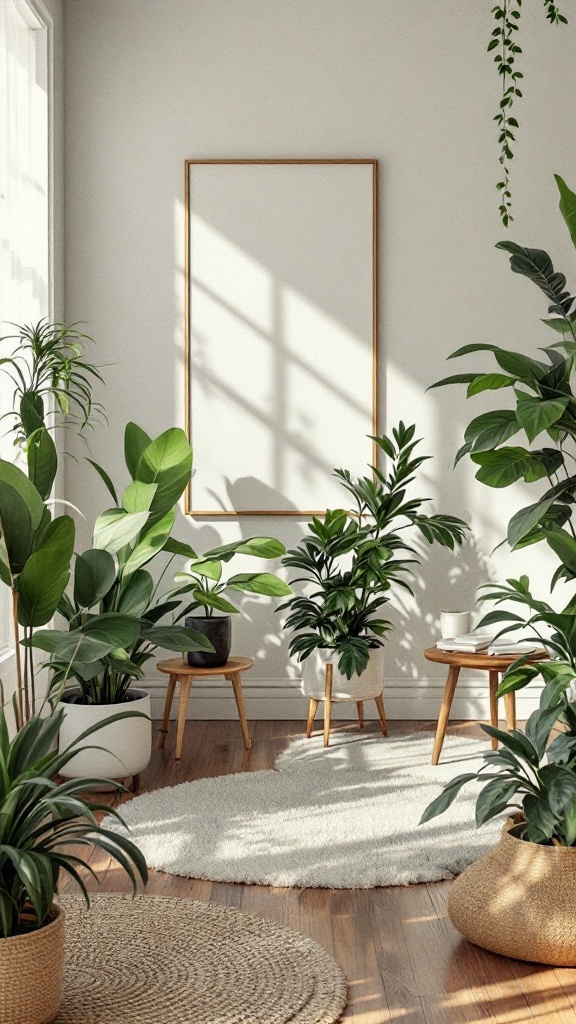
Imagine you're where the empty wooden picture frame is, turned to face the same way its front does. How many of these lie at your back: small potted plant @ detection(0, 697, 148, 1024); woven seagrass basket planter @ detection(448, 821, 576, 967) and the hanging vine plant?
0

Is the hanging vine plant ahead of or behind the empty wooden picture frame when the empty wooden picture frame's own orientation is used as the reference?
ahead

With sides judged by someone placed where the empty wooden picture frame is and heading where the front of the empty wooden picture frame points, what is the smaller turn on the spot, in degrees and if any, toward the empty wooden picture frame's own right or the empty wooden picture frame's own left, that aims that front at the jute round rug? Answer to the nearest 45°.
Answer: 0° — it already faces it

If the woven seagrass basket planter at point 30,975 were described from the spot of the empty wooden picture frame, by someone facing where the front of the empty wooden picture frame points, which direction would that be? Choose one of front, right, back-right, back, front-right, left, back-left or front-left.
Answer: front

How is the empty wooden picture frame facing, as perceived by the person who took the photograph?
facing the viewer

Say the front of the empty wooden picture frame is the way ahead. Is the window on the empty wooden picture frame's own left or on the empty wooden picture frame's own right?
on the empty wooden picture frame's own right

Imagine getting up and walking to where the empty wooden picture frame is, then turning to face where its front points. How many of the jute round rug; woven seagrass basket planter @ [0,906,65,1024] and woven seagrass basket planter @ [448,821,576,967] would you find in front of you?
3

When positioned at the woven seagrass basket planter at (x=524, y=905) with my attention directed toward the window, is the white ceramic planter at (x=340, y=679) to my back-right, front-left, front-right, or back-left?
front-right

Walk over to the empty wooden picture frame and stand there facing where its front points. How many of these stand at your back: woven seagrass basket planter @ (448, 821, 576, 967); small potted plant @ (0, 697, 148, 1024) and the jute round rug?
0
